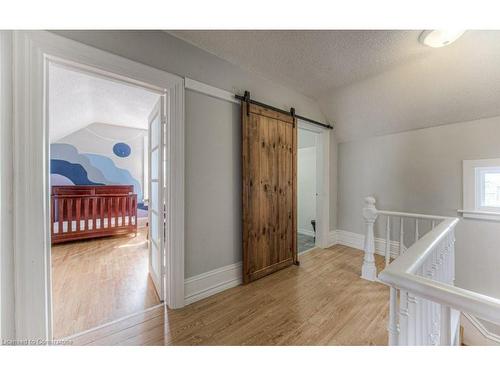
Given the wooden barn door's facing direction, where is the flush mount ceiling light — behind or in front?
in front

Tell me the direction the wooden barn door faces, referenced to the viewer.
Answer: facing the viewer and to the right of the viewer

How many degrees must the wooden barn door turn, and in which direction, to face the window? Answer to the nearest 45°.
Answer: approximately 45° to its left

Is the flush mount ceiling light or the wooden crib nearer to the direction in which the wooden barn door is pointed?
the flush mount ceiling light
